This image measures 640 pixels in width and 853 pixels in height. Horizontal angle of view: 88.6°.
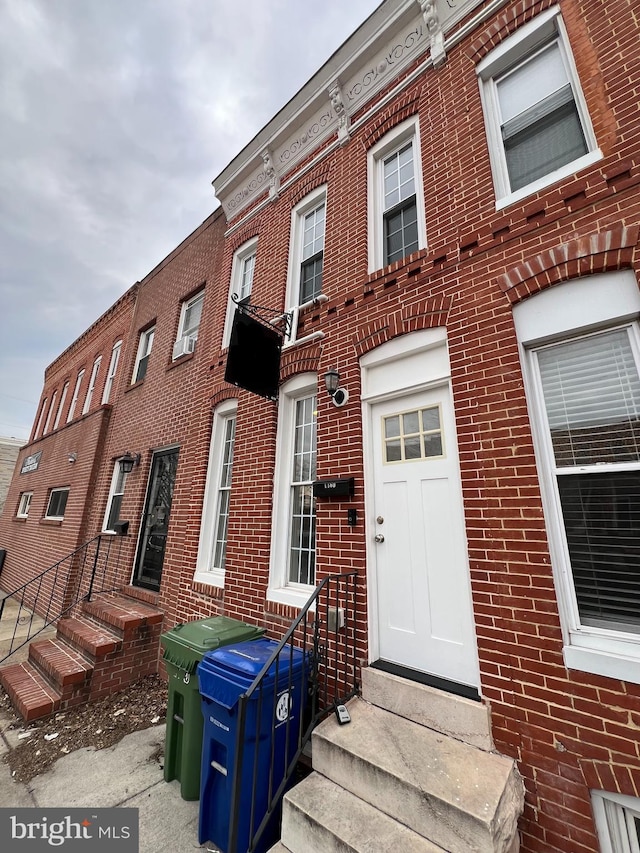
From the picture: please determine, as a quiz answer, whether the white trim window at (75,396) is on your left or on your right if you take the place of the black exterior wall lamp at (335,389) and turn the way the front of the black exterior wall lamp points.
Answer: on your right

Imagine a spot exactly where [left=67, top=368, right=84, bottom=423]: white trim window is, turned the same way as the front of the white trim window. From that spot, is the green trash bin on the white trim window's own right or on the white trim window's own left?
on the white trim window's own left

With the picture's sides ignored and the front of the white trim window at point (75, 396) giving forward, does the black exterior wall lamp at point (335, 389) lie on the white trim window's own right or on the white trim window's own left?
on the white trim window's own left

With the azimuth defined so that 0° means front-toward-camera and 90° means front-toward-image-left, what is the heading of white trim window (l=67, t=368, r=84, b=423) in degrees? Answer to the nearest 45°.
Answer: approximately 45°

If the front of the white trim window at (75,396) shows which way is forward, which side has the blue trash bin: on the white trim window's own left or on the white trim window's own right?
on the white trim window's own left

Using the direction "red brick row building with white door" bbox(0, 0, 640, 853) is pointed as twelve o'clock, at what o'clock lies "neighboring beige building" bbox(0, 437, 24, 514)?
"neighboring beige building" bbox(0, 437, 24, 514) is roughly at 3 o'clock from "red brick row building with white door" bbox(0, 0, 640, 853).
